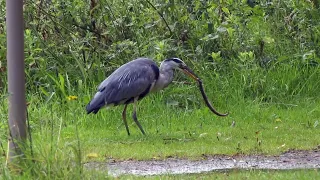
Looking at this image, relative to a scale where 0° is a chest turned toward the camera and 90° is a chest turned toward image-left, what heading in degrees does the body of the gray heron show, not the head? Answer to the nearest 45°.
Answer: approximately 270°

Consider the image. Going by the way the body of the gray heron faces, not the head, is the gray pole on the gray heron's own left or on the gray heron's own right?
on the gray heron's own right
